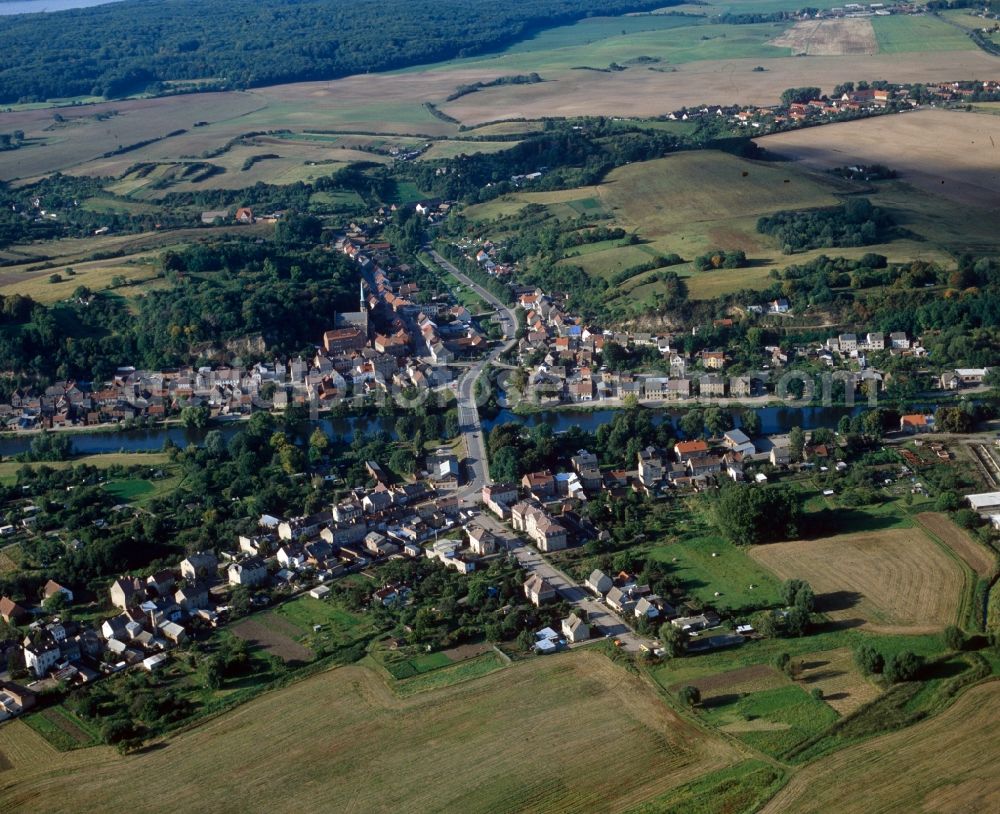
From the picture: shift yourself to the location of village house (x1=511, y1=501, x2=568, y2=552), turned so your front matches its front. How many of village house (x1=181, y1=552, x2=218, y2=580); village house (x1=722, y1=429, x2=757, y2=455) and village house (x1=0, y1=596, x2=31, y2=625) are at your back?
1

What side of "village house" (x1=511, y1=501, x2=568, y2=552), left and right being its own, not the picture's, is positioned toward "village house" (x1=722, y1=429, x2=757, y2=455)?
back

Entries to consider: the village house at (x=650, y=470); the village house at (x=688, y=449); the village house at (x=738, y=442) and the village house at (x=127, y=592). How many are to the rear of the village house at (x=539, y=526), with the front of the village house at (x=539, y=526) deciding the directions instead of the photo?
3

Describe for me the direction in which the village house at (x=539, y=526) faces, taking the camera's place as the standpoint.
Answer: facing the viewer and to the left of the viewer

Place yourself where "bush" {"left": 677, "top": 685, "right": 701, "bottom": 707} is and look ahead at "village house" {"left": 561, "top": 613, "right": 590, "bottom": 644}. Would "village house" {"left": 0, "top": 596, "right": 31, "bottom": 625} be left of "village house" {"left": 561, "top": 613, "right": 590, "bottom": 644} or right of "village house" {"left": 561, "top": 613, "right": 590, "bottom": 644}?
left

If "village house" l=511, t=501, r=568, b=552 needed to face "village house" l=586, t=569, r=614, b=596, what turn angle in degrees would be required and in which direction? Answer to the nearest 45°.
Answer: approximately 45° to its left

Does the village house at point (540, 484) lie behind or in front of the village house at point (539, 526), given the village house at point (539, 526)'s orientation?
behind

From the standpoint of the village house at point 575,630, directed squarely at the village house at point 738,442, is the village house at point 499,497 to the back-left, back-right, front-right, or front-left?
front-left

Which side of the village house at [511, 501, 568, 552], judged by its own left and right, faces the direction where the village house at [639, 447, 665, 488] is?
back

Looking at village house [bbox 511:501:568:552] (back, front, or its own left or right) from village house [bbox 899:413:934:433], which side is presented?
back

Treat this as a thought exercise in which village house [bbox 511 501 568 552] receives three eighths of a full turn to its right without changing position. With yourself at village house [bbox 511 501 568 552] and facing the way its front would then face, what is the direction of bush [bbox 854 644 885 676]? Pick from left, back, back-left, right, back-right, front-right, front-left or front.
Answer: back-right

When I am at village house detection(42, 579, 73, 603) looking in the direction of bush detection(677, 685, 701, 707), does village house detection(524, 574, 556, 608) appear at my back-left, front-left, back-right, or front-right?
front-left

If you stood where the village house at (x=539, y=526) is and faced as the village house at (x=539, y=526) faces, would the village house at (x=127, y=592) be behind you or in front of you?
in front

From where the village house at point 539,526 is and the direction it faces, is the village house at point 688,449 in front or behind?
behind

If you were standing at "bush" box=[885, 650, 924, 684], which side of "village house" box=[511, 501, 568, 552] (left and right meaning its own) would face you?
left

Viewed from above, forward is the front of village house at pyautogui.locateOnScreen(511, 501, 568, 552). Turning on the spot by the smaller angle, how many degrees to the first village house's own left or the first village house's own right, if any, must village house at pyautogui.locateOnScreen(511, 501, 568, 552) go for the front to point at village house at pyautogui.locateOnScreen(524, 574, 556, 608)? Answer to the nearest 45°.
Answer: approximately 45° to the first village house's own left
